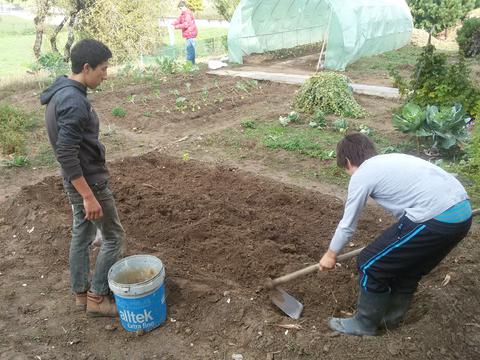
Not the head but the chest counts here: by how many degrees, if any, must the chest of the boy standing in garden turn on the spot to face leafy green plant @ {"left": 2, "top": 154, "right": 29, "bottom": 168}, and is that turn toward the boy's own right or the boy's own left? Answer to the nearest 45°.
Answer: approximately 90° to the boy's own left

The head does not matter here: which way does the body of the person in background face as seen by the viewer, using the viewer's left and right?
facing to the left of the viewer

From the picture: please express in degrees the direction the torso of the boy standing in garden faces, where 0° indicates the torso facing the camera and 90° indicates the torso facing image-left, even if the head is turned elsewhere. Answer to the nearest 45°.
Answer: approximately 270°

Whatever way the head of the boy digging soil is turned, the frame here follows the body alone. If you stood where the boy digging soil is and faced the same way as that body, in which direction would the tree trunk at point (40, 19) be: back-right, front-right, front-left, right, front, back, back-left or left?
front-right

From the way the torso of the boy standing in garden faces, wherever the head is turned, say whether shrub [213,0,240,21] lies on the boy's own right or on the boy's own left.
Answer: on the boy's own left

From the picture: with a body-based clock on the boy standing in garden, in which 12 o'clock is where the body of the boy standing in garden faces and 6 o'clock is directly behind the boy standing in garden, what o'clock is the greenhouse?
The greenhouse is roughly at 10 o'clock from the boy standing in garden.

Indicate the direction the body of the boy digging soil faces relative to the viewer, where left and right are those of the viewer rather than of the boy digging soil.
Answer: facing to the left of the viewer

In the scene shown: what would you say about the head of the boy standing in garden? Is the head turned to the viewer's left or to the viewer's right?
to the viewer's right

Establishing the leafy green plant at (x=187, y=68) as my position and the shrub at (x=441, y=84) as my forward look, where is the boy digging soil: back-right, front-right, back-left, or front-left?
front-right

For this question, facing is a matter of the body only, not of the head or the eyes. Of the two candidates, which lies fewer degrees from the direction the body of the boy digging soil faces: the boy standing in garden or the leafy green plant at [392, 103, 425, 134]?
the boy standing in garden

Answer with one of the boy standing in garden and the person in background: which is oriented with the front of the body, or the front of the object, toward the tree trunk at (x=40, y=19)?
the person in background
